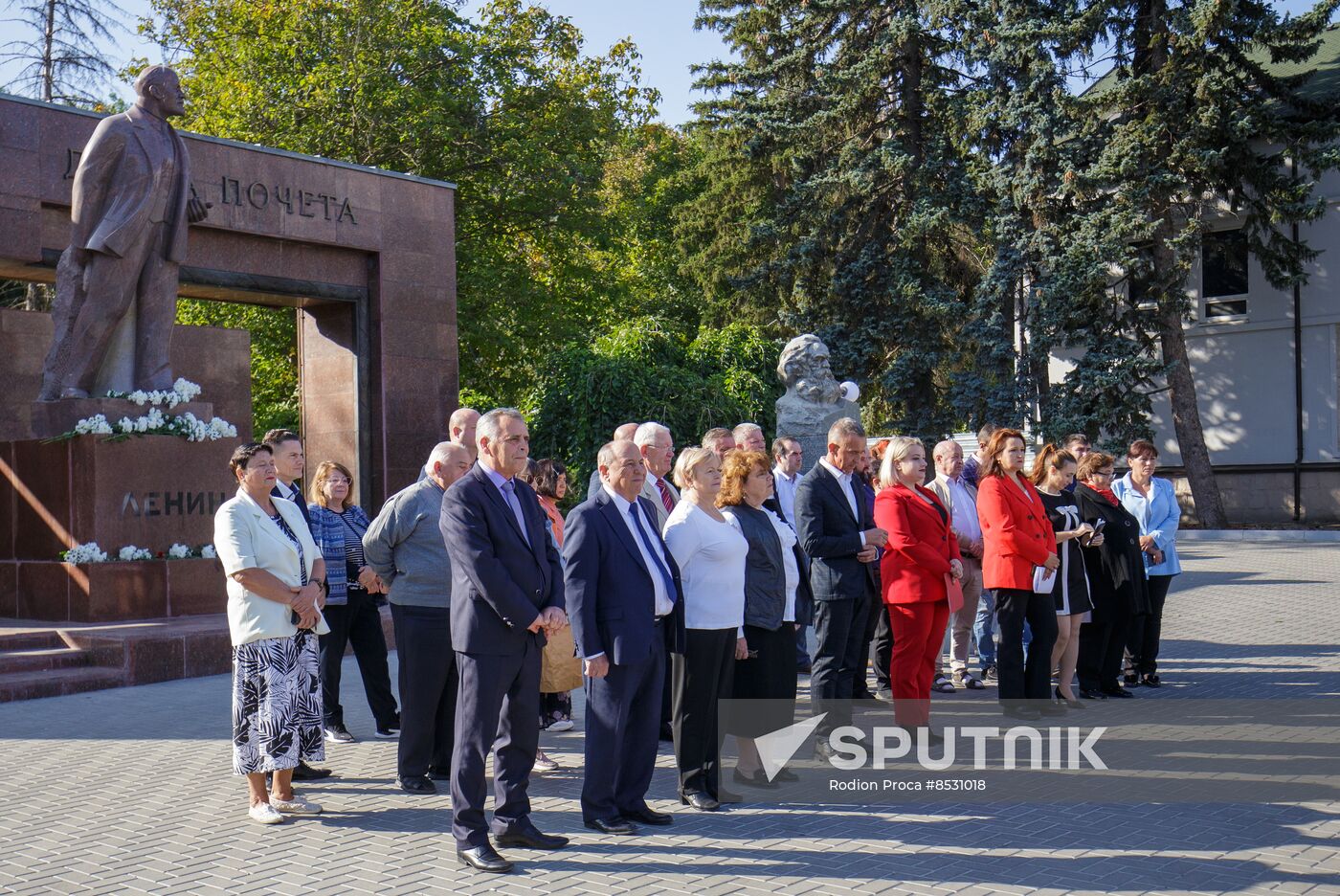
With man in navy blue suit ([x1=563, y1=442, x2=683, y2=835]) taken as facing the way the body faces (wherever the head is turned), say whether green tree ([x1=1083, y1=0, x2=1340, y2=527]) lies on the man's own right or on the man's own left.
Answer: on the man's own left

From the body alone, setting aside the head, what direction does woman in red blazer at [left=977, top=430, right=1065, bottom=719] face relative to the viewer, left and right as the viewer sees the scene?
facing the viewer and to the right of the viewer

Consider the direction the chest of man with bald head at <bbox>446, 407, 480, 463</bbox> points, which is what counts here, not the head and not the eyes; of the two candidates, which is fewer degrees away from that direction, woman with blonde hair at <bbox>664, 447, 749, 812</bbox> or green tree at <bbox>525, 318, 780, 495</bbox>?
the woman with blonde hair

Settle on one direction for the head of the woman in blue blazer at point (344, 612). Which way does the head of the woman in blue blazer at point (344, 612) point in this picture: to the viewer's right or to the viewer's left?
to the viewer's right

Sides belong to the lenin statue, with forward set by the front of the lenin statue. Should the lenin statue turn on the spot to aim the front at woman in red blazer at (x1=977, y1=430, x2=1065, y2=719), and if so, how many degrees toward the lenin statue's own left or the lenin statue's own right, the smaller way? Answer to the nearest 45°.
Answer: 0° — it already faces them

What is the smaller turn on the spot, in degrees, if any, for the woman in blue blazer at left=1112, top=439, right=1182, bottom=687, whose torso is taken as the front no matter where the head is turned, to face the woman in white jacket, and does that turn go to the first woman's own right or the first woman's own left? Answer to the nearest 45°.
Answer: approximately 45° to the first woman's own right

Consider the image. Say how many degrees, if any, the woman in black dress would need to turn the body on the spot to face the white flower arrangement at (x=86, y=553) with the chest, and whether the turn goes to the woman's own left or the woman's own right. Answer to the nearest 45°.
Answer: approximately 135° to the woman's own right

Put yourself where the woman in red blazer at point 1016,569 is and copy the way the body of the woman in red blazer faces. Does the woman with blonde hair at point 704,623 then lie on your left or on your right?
on your right

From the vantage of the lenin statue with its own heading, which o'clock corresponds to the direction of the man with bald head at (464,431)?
The man with bald head is roughly at 1 o'clock from the lenin statue.

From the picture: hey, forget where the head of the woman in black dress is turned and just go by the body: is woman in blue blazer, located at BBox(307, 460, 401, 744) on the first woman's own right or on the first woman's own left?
on the first woman's own right

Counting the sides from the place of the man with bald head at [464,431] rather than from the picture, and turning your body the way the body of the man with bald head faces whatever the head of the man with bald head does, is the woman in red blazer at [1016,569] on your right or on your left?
on your left

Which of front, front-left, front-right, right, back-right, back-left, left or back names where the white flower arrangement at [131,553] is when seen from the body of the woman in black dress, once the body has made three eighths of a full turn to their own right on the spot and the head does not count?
front

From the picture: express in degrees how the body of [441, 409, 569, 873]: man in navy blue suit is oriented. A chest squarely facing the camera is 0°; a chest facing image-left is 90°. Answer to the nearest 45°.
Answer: approximately 315°
